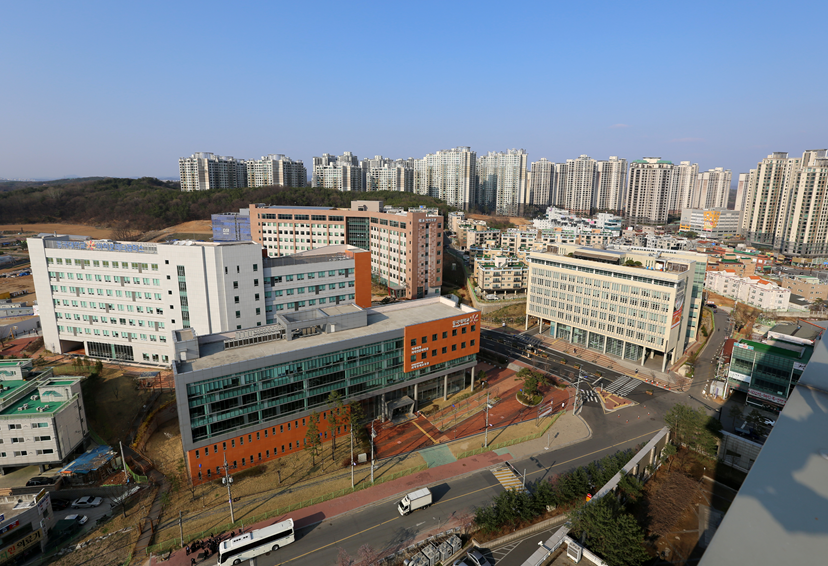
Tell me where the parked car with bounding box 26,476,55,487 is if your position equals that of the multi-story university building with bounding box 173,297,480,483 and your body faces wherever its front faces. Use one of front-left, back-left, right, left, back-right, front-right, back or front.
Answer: back-right

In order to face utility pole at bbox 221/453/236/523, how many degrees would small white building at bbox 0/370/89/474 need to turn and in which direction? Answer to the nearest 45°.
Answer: approximately 45° to its left

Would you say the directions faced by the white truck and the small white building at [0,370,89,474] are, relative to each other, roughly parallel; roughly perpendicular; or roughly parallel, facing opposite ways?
roughly perpendicular
